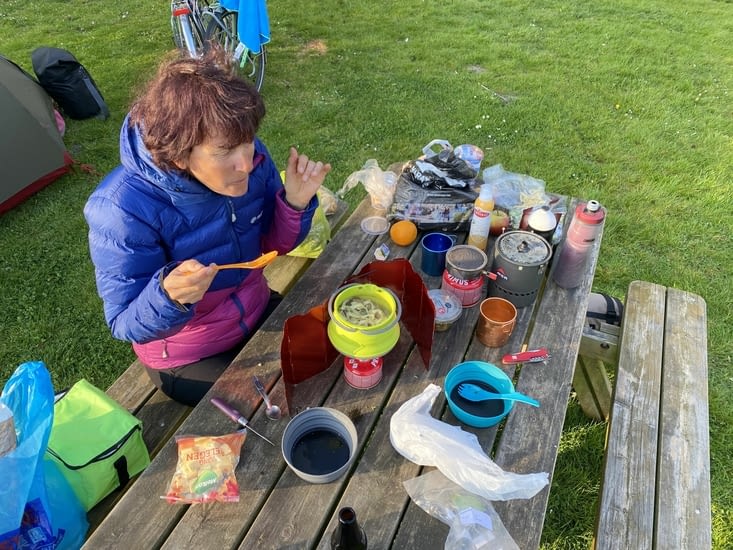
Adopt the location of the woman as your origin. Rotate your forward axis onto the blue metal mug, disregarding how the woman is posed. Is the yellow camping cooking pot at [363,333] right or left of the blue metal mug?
right

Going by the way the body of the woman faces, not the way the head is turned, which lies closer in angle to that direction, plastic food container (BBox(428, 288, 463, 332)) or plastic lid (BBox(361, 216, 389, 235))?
the plastic food container

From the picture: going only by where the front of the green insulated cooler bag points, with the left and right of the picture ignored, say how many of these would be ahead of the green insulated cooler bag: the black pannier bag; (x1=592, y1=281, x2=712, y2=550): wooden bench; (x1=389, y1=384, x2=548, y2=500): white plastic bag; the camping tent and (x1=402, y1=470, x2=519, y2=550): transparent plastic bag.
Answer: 3

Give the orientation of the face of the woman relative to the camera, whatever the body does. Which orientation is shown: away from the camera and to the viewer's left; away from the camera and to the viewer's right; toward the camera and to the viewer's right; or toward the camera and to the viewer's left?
toward the camera and to the viewer's right

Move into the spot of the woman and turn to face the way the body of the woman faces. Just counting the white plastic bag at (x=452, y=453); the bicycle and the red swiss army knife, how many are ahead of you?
2

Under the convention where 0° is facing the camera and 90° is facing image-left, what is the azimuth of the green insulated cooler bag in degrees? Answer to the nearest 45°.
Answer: approximately 315°

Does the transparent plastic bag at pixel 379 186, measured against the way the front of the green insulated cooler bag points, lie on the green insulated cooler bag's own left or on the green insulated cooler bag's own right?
on the green insulated cooler bag's own left

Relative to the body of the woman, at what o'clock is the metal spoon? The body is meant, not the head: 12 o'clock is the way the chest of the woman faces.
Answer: The metal spoon is roughly at 1 o'clock from the woman.

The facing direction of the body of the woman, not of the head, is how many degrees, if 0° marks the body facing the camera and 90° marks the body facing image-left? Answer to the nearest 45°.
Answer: approximately 315°

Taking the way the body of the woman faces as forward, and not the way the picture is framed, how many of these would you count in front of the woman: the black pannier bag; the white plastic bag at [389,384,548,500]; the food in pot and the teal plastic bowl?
3
